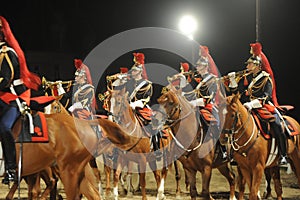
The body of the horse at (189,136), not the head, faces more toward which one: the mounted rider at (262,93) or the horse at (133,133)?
the horse

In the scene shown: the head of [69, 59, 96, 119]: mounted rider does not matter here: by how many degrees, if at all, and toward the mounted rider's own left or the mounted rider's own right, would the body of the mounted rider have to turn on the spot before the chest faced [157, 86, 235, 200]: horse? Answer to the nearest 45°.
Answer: approximately 135° to the mounted rider's own left

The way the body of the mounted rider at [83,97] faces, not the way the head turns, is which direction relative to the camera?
to the viewer's left

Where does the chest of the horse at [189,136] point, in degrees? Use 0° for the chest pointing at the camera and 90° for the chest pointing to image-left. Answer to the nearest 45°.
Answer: approximately 45°

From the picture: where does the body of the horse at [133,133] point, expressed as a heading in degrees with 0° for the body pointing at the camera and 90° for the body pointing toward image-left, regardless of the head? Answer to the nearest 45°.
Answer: approximately 45°

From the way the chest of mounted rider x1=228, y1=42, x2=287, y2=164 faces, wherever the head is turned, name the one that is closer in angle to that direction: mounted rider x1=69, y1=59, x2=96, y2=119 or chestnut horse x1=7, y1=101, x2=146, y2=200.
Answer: the chestnut horse

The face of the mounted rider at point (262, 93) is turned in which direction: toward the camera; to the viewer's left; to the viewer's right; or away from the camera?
to the viewer's left
